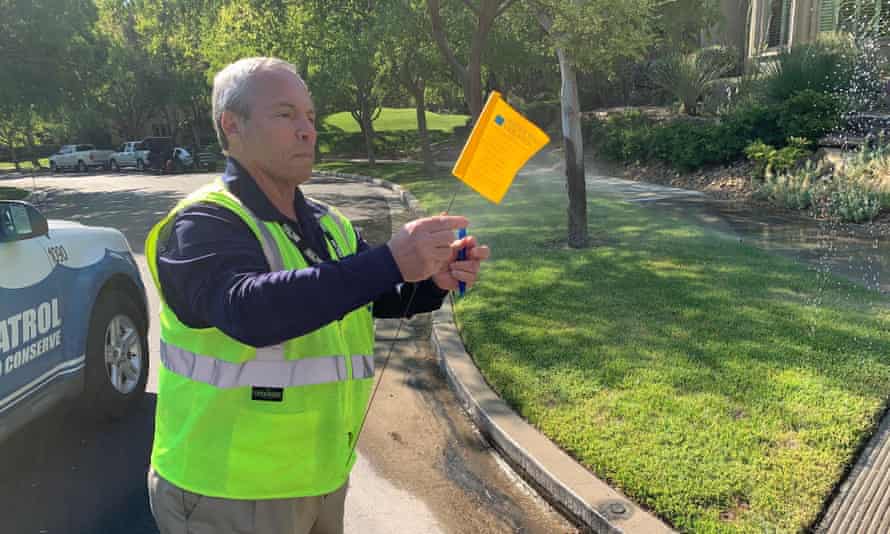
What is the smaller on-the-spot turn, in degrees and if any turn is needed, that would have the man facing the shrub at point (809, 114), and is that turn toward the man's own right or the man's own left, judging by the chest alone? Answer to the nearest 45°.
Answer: approximately 90° to the man's own left

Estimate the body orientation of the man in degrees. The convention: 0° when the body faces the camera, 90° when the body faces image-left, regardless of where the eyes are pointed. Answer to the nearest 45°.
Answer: approximately 315°

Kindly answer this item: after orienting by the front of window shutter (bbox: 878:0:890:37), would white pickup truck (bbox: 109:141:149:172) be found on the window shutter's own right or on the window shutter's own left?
on the window shutter's own right

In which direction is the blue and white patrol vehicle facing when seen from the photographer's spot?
facing away from the viewer and to the right of the viewer

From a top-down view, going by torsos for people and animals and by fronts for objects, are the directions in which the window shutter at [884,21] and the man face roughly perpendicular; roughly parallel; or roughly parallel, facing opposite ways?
roughly perpendicular

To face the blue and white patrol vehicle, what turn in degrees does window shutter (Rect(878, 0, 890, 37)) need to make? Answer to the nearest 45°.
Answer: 0° — it already faces it

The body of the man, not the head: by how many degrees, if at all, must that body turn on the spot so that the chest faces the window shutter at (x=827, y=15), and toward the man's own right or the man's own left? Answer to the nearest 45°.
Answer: approximately 90° to the man's own left

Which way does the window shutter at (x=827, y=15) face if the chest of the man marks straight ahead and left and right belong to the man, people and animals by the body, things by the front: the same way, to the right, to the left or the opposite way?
to the right

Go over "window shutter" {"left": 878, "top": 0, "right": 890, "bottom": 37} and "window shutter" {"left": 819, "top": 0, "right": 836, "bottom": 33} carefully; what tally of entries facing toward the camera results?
2

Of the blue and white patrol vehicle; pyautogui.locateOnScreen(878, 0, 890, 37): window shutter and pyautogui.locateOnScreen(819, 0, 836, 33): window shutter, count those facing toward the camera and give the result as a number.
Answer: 2
